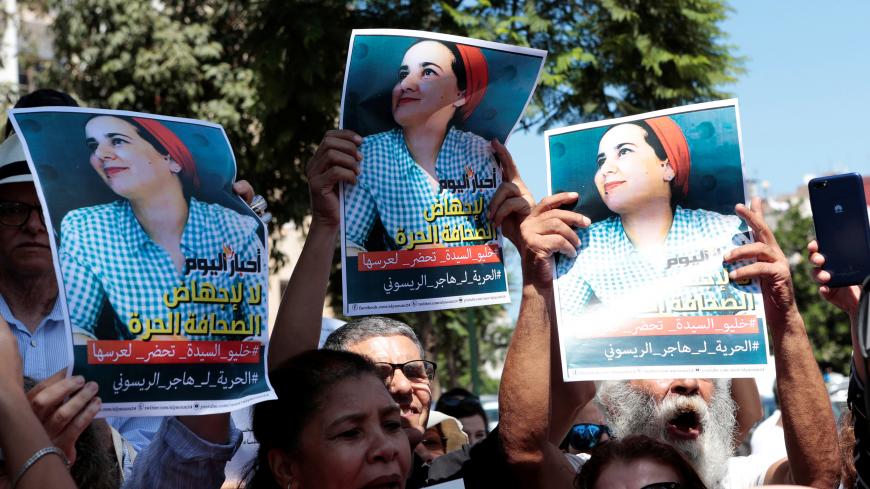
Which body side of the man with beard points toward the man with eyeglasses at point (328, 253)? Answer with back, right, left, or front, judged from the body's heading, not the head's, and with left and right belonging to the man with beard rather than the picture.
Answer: right

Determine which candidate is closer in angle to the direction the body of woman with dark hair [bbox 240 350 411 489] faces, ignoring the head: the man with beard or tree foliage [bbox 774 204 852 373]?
the man with beard

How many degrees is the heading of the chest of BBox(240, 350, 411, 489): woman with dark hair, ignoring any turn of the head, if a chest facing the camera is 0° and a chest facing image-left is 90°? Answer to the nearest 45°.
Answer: approximately 315°

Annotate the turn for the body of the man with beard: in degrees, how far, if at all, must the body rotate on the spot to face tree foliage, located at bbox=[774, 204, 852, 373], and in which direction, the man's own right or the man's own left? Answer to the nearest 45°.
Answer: approximately 180°

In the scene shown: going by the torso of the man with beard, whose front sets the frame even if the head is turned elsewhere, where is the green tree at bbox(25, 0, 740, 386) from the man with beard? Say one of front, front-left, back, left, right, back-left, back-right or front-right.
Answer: back

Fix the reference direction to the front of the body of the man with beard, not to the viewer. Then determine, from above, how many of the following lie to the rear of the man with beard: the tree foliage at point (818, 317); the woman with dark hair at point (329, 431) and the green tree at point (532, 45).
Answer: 2

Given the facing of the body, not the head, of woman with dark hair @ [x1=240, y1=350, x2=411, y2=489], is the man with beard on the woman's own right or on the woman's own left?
on the woman's own left

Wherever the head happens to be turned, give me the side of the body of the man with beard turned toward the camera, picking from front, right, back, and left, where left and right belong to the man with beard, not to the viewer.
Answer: front

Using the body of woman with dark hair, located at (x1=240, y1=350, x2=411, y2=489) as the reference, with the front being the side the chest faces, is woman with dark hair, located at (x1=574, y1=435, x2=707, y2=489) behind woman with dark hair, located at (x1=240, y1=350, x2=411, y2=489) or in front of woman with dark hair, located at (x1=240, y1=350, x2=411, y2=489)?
in front

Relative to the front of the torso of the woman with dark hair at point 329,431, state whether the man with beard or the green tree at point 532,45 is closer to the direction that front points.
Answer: the man with beard
